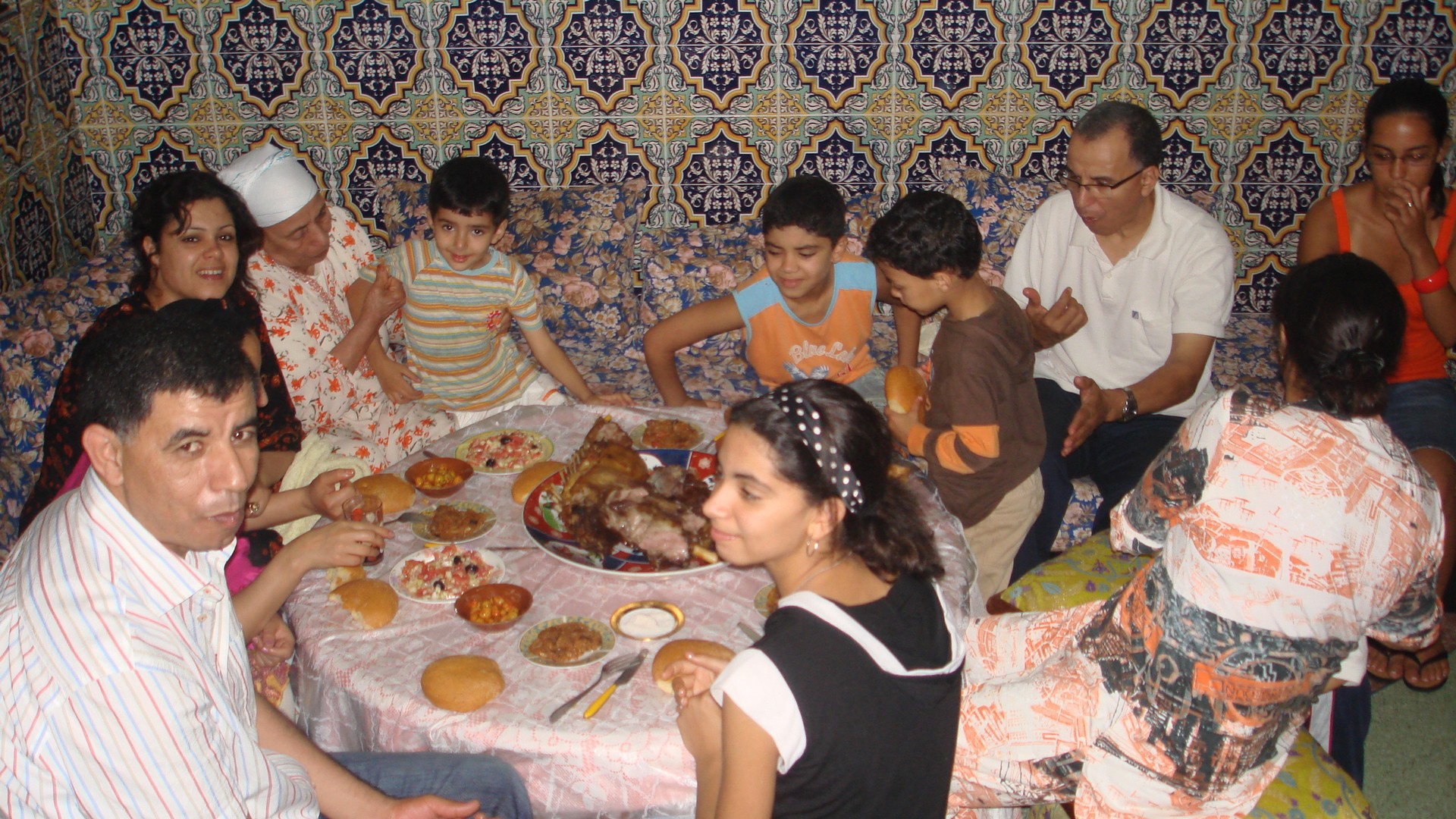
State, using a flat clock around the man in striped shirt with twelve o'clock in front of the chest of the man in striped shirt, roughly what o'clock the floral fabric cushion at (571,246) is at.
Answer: The floral fabric cushion is roughly at 10 o'clock from the man in striped shirt.

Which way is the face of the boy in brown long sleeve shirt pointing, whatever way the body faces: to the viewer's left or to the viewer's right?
to the viewer's left

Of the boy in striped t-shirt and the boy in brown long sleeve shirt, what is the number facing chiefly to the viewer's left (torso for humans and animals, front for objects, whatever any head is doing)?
1

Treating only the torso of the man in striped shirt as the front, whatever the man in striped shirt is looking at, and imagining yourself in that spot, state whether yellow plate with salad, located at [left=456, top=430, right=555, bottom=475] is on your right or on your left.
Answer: on your left

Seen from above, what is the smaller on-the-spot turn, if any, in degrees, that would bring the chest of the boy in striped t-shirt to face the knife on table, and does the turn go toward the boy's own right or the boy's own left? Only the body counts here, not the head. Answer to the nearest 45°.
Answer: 0° — they already face it

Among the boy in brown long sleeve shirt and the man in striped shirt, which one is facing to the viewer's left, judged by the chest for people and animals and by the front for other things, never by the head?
the boy in brown long sleeve shirt

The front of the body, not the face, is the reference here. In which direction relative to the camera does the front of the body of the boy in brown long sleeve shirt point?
to the viewer's left

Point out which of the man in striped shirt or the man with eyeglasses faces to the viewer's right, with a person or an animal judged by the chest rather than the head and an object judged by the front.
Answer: the man in striped shirt

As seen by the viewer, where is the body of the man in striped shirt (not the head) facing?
to the viewer's right
